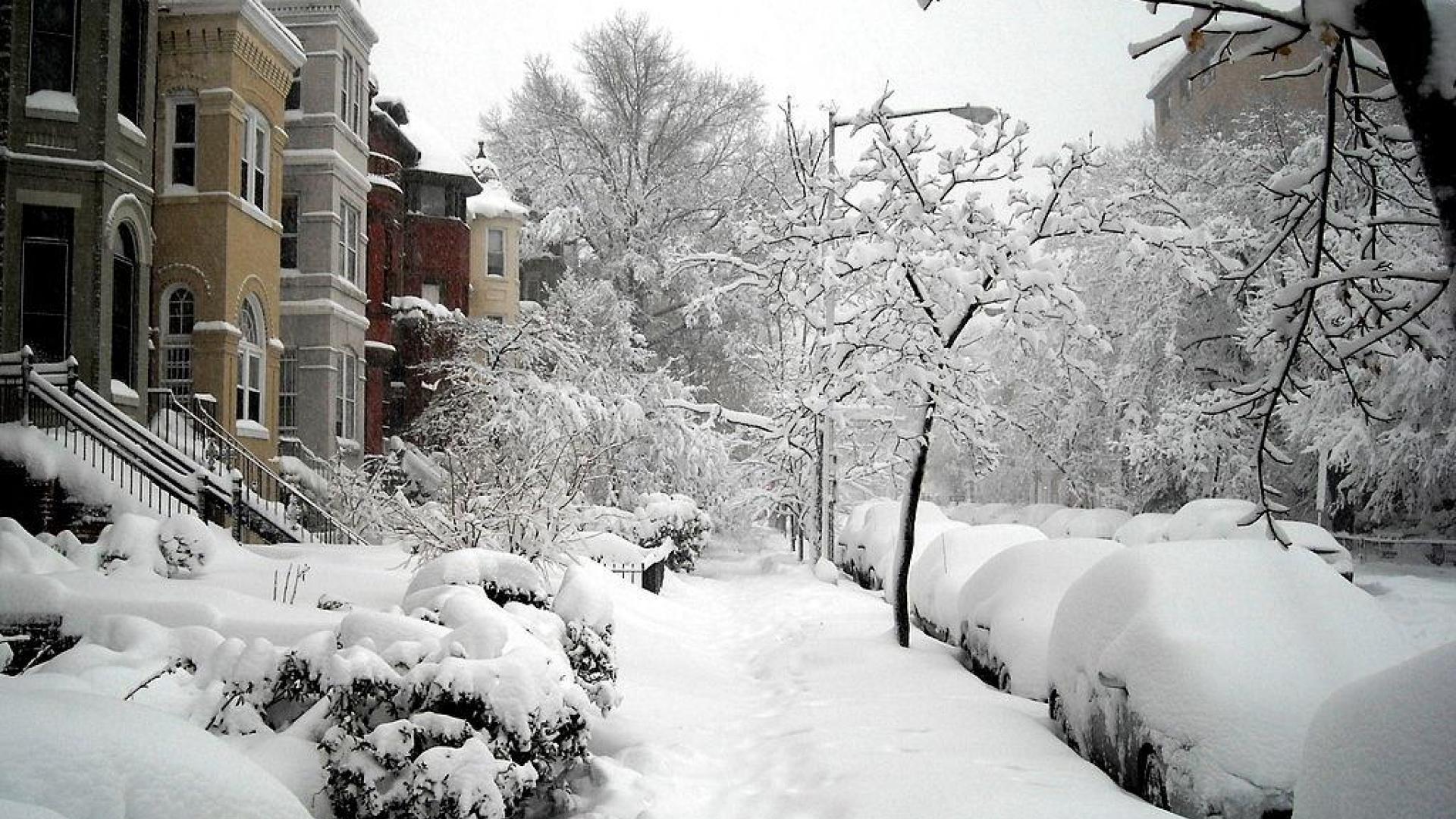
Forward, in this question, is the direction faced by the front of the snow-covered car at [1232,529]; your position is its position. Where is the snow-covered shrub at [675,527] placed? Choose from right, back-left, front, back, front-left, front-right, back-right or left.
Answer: back-right

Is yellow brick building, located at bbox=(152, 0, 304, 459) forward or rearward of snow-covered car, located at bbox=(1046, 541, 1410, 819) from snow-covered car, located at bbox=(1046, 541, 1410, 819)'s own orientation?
rearward

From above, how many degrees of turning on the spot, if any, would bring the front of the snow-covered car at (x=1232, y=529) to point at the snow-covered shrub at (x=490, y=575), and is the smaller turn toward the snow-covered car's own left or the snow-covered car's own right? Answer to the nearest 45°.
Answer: approximately 45° to the snow-covered car's own right

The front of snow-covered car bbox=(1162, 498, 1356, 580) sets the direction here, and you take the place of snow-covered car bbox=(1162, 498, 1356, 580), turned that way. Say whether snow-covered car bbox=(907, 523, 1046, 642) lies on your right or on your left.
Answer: on your right

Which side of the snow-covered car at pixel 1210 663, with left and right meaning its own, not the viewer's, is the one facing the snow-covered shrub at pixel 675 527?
back

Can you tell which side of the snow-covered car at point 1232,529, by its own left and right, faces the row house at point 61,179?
right

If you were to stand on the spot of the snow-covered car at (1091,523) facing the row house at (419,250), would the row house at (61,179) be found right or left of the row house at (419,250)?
left

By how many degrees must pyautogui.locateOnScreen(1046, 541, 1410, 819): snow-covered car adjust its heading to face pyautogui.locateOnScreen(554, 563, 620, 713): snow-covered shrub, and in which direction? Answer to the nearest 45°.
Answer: approximately 135° to its right

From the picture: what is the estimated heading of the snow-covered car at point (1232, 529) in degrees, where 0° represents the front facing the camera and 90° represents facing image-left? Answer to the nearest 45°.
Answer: approximately 315°

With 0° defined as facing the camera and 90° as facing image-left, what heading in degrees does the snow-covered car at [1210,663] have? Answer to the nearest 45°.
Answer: approximately 315°
